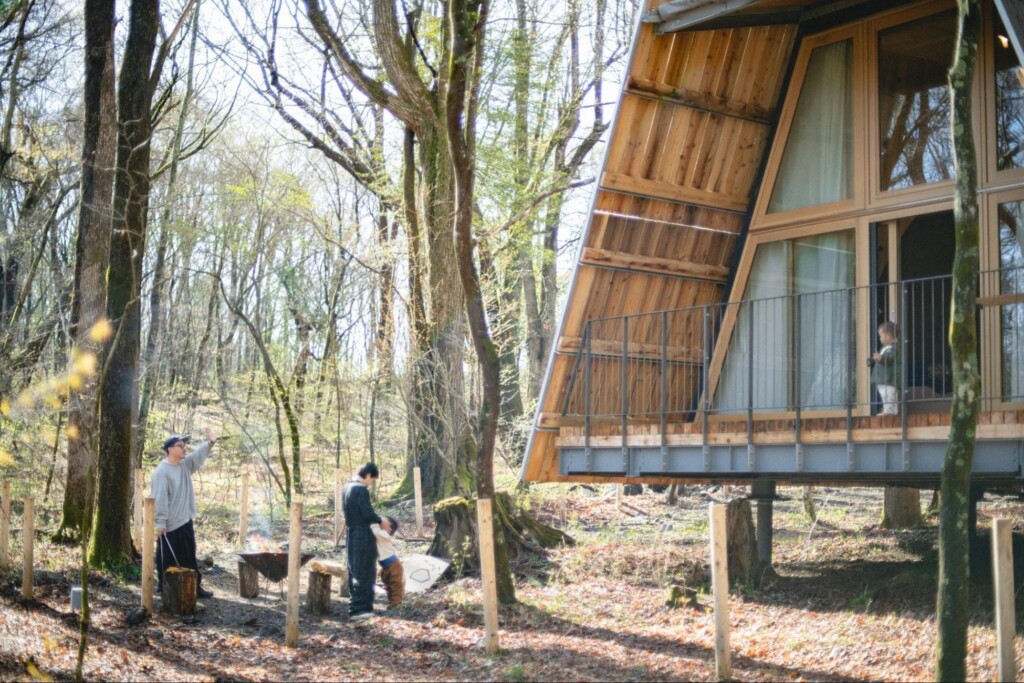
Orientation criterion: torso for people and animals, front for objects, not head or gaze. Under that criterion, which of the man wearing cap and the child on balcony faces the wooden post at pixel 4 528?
the child on balcony

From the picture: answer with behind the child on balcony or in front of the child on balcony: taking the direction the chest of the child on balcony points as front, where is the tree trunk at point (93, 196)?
in front

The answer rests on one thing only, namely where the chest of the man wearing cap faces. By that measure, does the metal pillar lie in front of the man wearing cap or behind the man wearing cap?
in front

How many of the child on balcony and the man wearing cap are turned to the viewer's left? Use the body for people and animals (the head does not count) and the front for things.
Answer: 1

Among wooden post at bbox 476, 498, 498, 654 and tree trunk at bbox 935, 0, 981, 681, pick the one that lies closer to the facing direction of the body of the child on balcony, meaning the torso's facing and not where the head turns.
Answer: the wooden post

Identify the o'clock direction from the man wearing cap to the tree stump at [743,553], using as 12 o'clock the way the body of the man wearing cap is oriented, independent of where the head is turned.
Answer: The tree stump is roughly at 11 o'clock from the man wearing cap.

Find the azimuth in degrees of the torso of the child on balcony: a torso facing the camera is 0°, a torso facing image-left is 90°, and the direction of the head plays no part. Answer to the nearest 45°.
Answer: approximately 90°

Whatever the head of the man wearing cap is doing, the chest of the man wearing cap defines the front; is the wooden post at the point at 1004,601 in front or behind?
in front

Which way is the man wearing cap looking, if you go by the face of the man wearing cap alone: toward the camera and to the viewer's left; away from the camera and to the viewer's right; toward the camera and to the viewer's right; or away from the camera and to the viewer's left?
toward the camera and to the viewer's right

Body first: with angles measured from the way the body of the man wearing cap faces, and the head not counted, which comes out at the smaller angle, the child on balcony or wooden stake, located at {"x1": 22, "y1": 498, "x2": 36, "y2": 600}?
the child on balcony

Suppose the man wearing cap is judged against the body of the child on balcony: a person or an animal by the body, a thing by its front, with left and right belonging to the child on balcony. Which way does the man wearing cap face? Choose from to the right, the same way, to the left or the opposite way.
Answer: the opposite way

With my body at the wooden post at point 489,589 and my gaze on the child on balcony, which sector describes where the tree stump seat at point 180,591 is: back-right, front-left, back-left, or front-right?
back-left

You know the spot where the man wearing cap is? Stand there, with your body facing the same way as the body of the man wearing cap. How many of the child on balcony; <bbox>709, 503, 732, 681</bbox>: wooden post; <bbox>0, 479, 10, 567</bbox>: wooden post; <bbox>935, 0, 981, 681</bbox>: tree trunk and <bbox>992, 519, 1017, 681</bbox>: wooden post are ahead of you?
4
